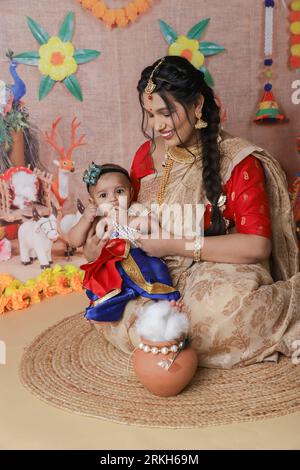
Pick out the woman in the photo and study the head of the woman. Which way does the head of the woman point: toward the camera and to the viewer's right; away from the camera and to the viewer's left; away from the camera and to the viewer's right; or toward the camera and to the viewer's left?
toward the camera and to the viewer's left

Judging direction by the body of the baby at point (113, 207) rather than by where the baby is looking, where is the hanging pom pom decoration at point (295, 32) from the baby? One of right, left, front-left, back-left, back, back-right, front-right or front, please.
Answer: back-left

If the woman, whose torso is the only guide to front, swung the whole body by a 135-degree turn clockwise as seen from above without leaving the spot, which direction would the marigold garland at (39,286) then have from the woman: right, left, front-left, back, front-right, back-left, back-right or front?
front-left

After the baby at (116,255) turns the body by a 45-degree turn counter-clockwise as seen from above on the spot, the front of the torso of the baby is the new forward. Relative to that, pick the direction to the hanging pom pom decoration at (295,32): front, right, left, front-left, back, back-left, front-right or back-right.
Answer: left

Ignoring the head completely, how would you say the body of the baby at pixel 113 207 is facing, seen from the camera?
toward the camera

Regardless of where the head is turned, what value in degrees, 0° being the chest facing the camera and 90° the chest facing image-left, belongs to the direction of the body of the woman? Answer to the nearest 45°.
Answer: approximately 45°

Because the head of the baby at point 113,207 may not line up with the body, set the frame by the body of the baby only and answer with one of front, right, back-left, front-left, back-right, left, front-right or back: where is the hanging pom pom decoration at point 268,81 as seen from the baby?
back-left

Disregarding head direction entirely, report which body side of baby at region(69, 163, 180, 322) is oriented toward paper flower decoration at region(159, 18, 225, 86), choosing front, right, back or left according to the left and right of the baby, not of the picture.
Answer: back

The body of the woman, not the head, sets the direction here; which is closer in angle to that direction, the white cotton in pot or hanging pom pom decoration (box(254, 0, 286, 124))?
the white cotton in pot

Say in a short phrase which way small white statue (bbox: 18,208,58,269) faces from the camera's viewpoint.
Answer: facing the viewer and to the right of the viewer

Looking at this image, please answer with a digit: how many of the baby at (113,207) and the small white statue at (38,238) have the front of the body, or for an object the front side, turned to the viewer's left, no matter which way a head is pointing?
0

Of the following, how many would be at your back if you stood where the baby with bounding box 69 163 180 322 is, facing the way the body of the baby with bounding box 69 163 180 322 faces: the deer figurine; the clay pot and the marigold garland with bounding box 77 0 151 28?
2
